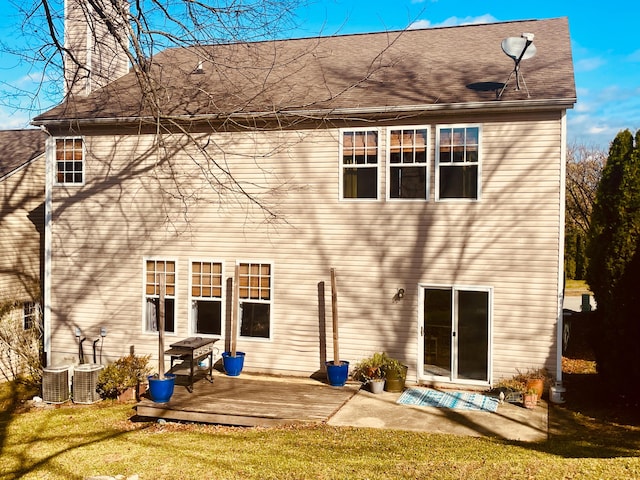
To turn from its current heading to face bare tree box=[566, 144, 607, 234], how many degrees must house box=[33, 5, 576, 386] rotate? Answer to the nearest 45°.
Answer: approximately 45° to its right

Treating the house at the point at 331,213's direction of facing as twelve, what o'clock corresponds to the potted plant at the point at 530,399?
The potted plant is roughly at 4 o'clock from the house.

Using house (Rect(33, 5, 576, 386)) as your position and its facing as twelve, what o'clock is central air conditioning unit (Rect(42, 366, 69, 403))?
The central air conditioning unit is roughly at 9 o'clock from the house.

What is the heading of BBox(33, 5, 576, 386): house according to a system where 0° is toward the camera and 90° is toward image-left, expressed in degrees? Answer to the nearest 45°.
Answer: approximately 180°

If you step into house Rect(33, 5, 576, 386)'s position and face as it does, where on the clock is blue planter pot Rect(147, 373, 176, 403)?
The blue planter pot is roughly at 8 o'clock from the house.

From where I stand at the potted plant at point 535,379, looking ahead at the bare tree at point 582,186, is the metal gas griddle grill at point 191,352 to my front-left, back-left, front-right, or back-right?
back-left

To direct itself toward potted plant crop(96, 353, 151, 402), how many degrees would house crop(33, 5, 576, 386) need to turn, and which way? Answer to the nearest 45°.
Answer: approximately 90° to its left

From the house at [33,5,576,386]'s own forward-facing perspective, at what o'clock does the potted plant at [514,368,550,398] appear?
The potted plant is roughly at 4 o'clock from the house.

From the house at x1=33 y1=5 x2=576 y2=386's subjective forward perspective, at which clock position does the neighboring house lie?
The neighboring house is roughly at 10 o'clock from the house.

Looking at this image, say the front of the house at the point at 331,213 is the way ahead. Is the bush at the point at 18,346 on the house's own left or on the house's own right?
on the house's own left
